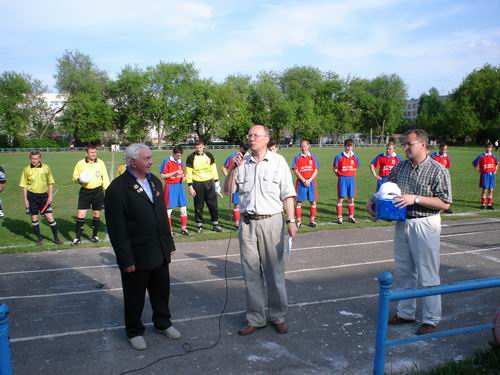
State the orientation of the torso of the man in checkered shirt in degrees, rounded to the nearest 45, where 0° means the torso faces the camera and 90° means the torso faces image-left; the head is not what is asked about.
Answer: approximately 45°

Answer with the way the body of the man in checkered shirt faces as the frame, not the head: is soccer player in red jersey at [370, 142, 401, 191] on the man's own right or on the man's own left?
on the man's own right

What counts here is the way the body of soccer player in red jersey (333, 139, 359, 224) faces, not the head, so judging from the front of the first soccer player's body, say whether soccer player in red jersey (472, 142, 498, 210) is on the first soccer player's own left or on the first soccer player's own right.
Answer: on the first soccer player's own left

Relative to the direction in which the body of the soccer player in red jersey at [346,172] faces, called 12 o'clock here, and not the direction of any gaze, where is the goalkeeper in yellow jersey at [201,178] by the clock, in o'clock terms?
The goalkeeper in yellow jersey is roughly at 2 o'clock from the soccer player in red jersey.

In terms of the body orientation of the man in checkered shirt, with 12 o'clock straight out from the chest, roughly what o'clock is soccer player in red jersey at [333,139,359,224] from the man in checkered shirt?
The soccer player in red jersey is roughly at 4 o'clock from the man in checkered shirt.
